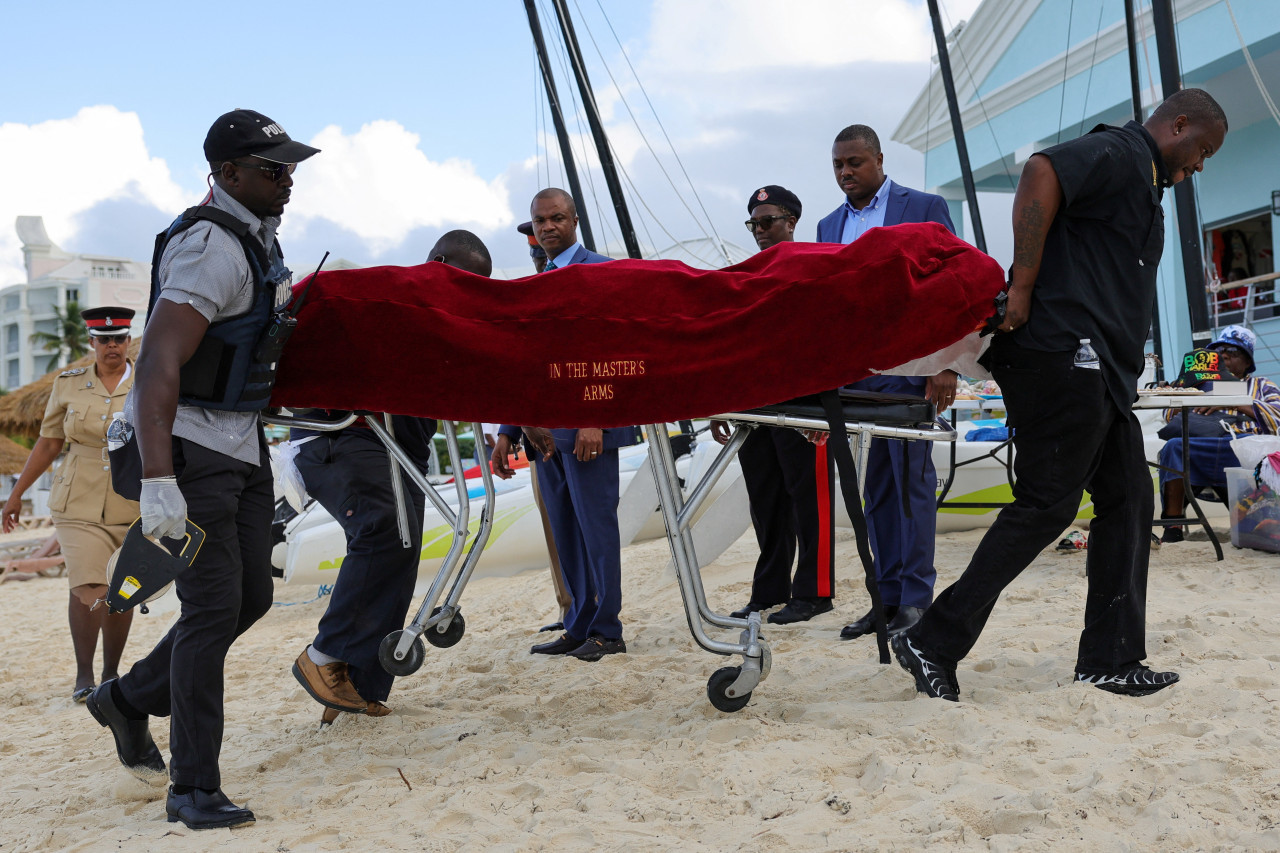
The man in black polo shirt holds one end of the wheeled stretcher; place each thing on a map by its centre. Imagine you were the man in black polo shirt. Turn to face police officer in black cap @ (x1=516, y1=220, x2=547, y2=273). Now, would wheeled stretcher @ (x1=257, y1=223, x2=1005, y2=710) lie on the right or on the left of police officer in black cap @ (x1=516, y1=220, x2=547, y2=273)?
left

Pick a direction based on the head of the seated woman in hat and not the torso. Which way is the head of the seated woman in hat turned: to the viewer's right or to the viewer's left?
to the viewer's left

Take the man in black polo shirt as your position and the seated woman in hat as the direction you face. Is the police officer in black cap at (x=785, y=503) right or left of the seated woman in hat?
left

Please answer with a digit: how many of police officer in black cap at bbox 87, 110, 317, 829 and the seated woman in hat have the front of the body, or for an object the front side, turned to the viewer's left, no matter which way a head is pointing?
1
